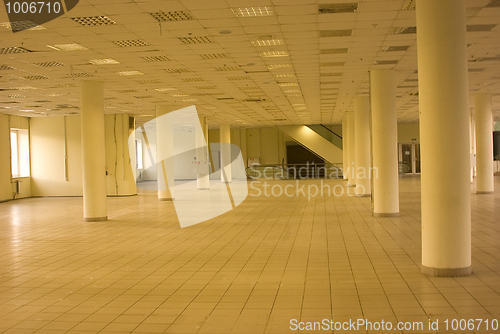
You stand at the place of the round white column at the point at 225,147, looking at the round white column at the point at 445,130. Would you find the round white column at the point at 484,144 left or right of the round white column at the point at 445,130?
left

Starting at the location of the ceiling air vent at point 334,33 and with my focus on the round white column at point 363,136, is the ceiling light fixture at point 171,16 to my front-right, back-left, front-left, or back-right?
back-left

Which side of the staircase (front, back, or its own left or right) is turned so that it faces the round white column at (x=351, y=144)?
right

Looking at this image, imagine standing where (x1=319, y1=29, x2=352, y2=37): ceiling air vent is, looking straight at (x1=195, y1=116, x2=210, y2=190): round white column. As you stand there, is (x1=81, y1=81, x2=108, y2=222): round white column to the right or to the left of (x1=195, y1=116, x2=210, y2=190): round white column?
left

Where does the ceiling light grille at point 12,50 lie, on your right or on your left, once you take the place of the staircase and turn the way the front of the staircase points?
on your right

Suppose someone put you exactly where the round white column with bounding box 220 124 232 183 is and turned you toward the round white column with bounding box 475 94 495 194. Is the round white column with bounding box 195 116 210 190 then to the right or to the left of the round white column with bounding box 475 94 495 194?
right

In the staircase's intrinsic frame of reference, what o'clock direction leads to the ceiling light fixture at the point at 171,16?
The ceiling light fixture is roughly at 3 o'clock from the staircase.

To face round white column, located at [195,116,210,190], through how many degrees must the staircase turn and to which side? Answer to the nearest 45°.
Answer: approximately 135° to its right

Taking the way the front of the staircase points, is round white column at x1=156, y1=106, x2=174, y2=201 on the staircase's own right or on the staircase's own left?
on the staircase's own right

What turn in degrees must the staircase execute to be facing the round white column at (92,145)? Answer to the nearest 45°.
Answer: approximately 90° to its right

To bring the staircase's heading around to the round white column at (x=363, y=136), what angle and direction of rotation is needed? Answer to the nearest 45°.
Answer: approximately 90° to its right

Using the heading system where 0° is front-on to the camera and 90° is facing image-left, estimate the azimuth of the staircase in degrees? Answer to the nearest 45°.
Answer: approximately 270°

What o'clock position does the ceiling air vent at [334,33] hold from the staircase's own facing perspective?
The ceiling air vent is roughly at 3 o'clock from the staircase.
